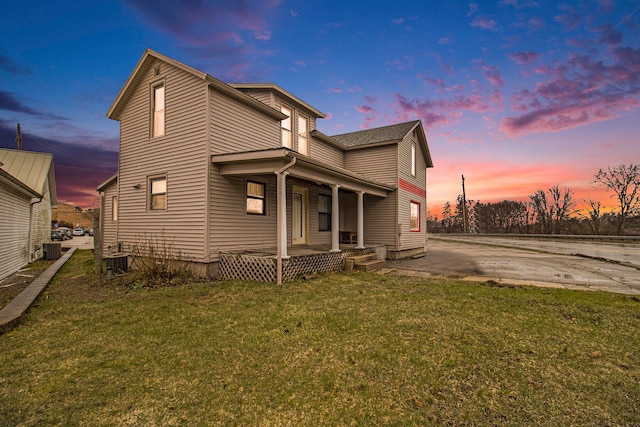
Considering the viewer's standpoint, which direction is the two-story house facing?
facing the viewer and to the right of the viewer

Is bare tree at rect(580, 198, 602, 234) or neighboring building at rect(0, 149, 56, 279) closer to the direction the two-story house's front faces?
the bare tree

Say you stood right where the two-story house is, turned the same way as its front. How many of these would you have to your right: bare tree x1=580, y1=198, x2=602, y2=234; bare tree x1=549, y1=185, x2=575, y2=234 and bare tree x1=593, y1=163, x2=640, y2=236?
0

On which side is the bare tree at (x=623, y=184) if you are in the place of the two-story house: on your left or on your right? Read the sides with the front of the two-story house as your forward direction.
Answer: on your left

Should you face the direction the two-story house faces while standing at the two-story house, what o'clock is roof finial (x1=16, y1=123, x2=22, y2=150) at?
The roof finial is roughly at 6 o'clock from the two-story house.

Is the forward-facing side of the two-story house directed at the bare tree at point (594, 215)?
no

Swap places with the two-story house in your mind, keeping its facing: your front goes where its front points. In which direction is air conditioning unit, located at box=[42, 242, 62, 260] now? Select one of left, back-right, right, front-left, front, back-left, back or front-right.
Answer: back

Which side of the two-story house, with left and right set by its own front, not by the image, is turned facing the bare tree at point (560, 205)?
left

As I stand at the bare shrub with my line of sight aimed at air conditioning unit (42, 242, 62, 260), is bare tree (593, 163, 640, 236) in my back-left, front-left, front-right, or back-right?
back-right
